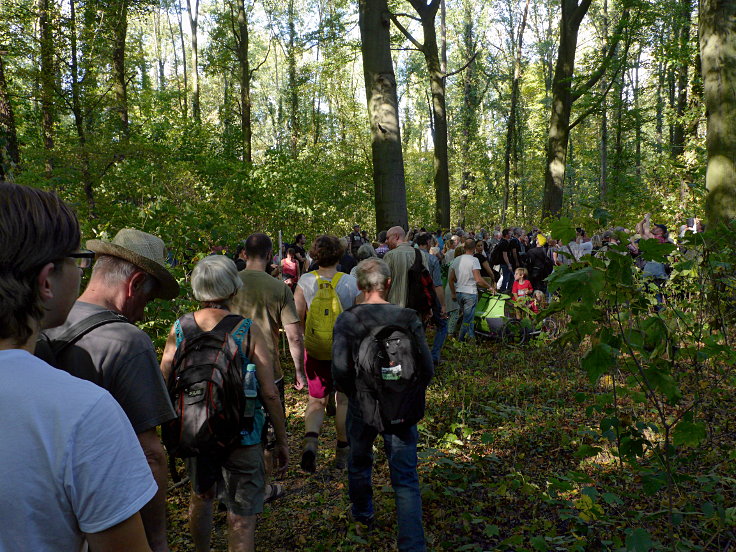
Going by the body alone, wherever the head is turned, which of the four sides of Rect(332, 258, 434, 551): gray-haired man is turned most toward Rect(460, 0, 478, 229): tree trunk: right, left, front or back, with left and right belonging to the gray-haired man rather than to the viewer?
front

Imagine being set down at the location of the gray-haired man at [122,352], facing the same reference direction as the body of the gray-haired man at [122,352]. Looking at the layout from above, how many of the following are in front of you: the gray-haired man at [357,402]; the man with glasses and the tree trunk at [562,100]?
2

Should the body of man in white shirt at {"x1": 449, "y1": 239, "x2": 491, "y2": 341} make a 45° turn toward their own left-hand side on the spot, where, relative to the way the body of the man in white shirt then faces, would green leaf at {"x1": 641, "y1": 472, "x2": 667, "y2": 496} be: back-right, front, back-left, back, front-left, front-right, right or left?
back

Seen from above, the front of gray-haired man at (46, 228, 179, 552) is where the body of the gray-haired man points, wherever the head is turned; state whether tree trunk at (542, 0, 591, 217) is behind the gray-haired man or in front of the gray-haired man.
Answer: in front

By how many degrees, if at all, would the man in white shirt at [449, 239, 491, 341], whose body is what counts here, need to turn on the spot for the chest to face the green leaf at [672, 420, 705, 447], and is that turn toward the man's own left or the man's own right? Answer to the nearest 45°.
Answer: approximately 135° to the man's own right

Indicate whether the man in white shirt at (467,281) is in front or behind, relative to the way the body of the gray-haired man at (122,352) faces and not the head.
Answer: in front

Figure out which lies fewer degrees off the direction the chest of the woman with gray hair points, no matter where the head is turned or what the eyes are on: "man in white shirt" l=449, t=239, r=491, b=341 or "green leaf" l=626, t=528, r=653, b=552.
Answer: the man in white shirt

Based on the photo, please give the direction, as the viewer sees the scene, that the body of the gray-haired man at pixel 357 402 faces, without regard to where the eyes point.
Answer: away from the camera

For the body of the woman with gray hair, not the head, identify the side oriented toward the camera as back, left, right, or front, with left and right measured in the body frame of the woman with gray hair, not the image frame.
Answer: back

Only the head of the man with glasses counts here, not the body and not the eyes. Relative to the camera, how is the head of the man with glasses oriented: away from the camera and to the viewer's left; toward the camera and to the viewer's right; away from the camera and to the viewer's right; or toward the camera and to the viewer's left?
away from the camera and to the viewer's right

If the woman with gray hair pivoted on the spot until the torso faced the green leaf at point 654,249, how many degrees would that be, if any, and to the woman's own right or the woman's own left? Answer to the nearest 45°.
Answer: approximately 90° to the woman's own right

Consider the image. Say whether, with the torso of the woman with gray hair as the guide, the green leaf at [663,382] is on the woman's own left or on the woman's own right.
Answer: on the woman's own right

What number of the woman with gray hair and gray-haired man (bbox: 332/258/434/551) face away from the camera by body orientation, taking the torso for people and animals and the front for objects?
2

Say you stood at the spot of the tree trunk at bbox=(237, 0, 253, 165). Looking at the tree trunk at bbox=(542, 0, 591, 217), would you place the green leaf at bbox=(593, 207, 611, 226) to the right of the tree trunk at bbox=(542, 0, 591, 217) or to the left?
right
